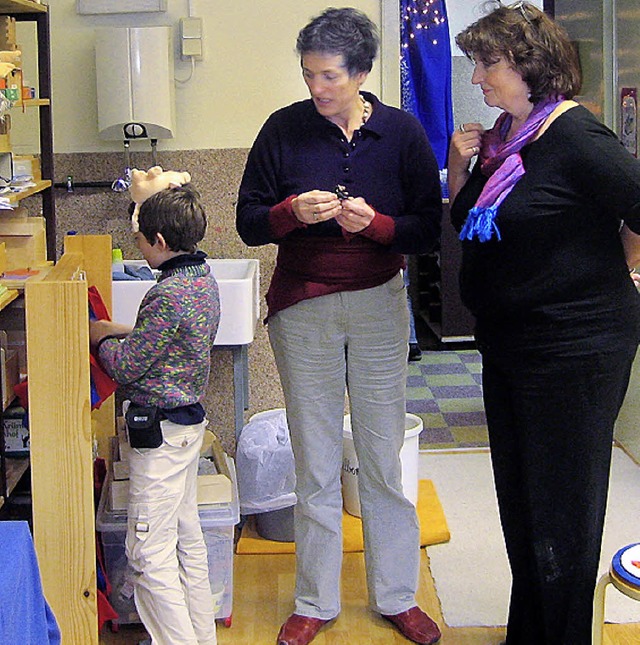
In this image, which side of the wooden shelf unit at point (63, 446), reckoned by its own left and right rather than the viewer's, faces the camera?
right

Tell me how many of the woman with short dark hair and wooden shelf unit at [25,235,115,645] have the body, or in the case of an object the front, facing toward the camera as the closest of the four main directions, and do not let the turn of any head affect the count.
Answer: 1

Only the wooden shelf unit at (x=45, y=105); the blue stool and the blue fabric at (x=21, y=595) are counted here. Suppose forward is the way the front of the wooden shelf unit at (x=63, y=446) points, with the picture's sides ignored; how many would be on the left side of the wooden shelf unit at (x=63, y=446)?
1

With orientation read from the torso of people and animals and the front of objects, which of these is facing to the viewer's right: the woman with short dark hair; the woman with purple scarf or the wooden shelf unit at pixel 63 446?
the wooden shelf unit

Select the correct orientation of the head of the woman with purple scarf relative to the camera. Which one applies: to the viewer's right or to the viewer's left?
to the viewer's left

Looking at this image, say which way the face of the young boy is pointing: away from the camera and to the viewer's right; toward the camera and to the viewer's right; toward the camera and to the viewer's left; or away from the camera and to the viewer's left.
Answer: away from the camera and to the viewer's left

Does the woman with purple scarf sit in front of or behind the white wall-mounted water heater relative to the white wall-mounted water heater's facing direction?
in front

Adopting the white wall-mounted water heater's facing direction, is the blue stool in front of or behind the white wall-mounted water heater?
in front

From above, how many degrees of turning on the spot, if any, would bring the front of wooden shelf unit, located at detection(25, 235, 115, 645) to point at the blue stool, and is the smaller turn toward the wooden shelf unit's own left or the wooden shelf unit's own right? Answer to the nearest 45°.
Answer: approximately 45° to the wooden shelf unit's own right

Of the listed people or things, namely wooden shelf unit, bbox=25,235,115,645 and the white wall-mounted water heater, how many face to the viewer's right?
1

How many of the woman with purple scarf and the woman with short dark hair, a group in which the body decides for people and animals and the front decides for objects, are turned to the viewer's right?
0

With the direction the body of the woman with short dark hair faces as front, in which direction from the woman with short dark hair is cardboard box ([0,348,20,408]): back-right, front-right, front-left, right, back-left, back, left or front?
right

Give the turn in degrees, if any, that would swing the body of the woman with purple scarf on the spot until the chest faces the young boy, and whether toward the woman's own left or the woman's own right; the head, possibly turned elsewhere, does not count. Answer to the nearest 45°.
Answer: approximately 45° to the woman's own right

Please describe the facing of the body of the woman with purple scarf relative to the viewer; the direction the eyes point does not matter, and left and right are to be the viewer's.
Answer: facing the viewer and to the left of the viewer
